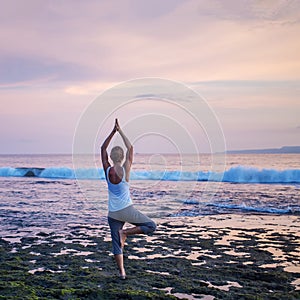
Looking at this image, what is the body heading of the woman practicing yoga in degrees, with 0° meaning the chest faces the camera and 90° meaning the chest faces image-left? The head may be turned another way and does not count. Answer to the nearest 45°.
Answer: approximately 180°
